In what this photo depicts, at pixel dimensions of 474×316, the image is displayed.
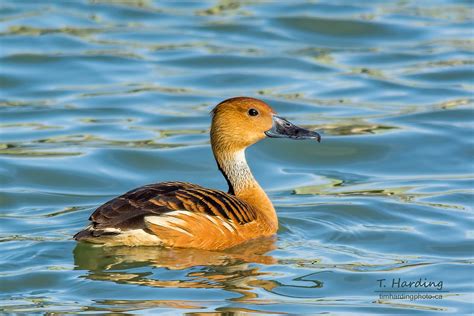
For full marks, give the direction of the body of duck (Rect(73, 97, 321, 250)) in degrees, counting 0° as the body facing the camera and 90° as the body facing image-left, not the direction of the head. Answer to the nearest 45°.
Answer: approximately 270°
